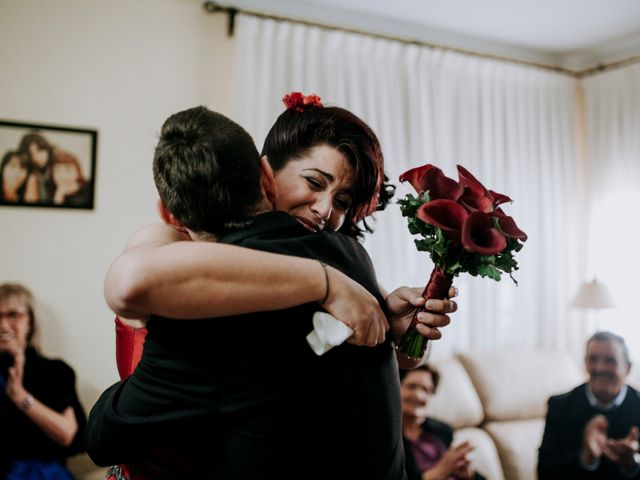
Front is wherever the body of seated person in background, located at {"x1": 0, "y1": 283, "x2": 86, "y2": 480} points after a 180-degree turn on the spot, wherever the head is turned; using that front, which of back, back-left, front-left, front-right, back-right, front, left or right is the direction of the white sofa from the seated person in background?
front-right

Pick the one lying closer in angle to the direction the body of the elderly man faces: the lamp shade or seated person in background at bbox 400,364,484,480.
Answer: the seated person in background

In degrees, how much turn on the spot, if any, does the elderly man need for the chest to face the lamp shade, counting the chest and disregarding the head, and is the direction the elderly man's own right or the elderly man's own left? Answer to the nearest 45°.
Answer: approximately 180°

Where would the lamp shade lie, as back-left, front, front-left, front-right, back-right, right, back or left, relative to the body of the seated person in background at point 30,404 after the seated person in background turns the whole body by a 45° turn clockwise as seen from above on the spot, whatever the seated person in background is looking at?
back

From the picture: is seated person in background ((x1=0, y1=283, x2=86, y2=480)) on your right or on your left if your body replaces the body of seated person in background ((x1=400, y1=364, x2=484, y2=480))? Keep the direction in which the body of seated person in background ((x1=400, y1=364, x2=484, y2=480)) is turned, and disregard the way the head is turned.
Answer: on your right

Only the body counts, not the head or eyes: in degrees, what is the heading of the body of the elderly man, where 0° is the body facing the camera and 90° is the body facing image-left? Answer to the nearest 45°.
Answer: approximately 0°

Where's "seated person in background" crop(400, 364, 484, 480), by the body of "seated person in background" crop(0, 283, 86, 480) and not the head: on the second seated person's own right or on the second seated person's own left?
on the second seated person's own left
